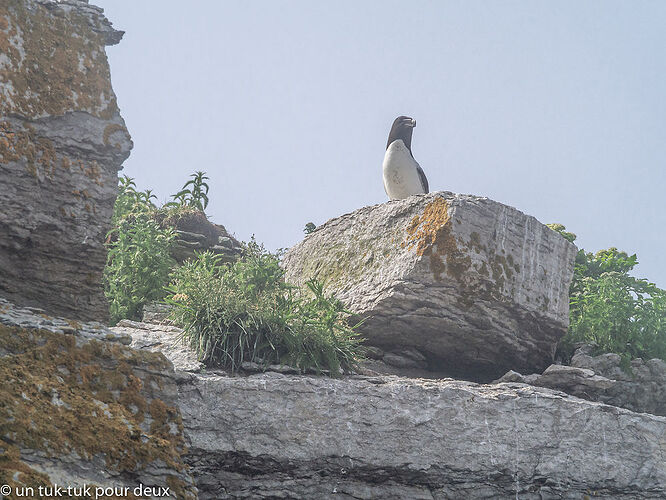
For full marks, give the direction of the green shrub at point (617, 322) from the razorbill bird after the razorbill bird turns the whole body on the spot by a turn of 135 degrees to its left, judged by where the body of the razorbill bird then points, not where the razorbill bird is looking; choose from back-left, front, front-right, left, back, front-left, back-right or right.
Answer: front

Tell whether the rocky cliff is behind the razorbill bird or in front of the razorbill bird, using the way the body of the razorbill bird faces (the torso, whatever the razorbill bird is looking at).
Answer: in front

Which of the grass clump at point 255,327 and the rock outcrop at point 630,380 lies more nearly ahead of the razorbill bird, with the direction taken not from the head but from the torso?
the grass clump

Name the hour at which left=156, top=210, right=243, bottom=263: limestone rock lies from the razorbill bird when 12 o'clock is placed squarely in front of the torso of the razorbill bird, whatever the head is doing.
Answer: The limestone rock is roughly at 2 o'clock from the razorbill bird.

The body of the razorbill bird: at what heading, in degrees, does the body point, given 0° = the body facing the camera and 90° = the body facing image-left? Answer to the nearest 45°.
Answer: approximately 45°

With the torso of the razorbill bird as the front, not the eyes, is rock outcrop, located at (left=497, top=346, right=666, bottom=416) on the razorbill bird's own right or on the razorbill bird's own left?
on the razorbill bird's own left
